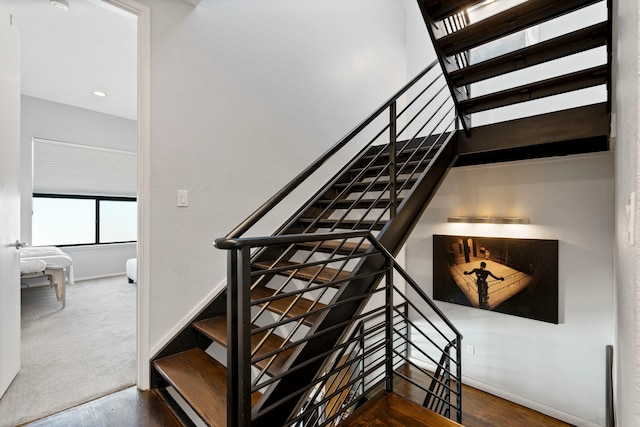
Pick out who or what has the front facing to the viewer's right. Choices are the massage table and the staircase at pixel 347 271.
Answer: the massage table

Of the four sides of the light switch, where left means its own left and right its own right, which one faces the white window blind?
back

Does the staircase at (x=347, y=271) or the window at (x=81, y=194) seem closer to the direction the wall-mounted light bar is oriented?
the staircase

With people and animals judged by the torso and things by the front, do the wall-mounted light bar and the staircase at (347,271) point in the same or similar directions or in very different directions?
same or similar directions

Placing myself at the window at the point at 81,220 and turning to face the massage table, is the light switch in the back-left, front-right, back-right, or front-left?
front-left

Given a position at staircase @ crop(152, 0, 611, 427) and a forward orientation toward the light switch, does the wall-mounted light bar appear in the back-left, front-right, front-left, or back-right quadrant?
back-right

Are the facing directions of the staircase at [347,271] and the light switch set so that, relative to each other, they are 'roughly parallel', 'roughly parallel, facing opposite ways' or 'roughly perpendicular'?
roughly perpendicular

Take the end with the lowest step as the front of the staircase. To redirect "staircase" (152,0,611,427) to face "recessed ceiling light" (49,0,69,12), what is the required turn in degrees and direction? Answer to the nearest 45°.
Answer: approximately 45° to its right

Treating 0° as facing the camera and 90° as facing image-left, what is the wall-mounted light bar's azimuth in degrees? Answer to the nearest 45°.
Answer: approximately 0°

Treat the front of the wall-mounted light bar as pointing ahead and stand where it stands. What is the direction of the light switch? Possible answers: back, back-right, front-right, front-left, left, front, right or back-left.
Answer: front-right

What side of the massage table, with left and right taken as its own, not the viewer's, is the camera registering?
right

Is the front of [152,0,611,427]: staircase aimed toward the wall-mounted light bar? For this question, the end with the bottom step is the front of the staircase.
no

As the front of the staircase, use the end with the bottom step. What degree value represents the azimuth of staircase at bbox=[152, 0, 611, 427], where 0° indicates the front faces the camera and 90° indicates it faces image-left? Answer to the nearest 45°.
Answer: approximately 45°

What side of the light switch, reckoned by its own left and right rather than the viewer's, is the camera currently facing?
front

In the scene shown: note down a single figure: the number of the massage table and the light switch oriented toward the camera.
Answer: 1

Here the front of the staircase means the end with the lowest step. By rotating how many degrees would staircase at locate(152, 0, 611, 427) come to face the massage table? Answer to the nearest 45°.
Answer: approximately 45° to its right
